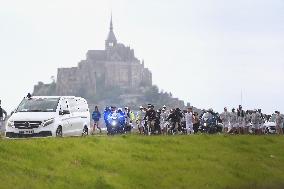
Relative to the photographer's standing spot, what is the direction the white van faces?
facing the viewer and to the left of the viewer
